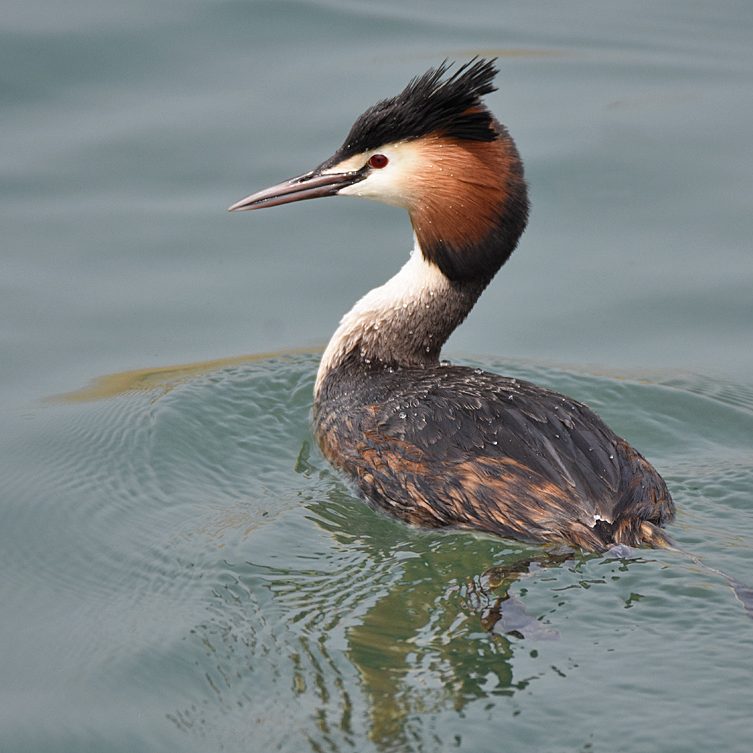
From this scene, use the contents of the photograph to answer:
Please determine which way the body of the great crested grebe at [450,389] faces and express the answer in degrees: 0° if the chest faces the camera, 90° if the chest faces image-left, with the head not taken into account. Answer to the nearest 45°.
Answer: approximately 135°
